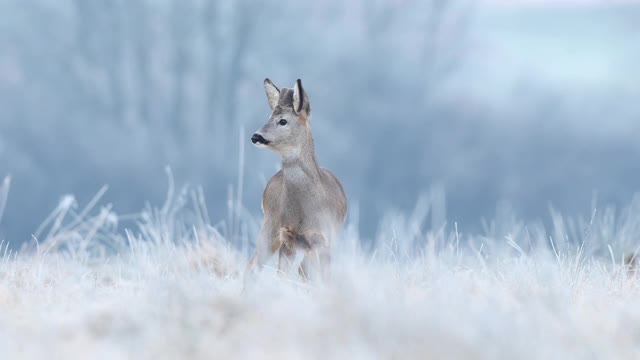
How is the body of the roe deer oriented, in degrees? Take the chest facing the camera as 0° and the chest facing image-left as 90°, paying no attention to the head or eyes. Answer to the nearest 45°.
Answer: approximately 0°
